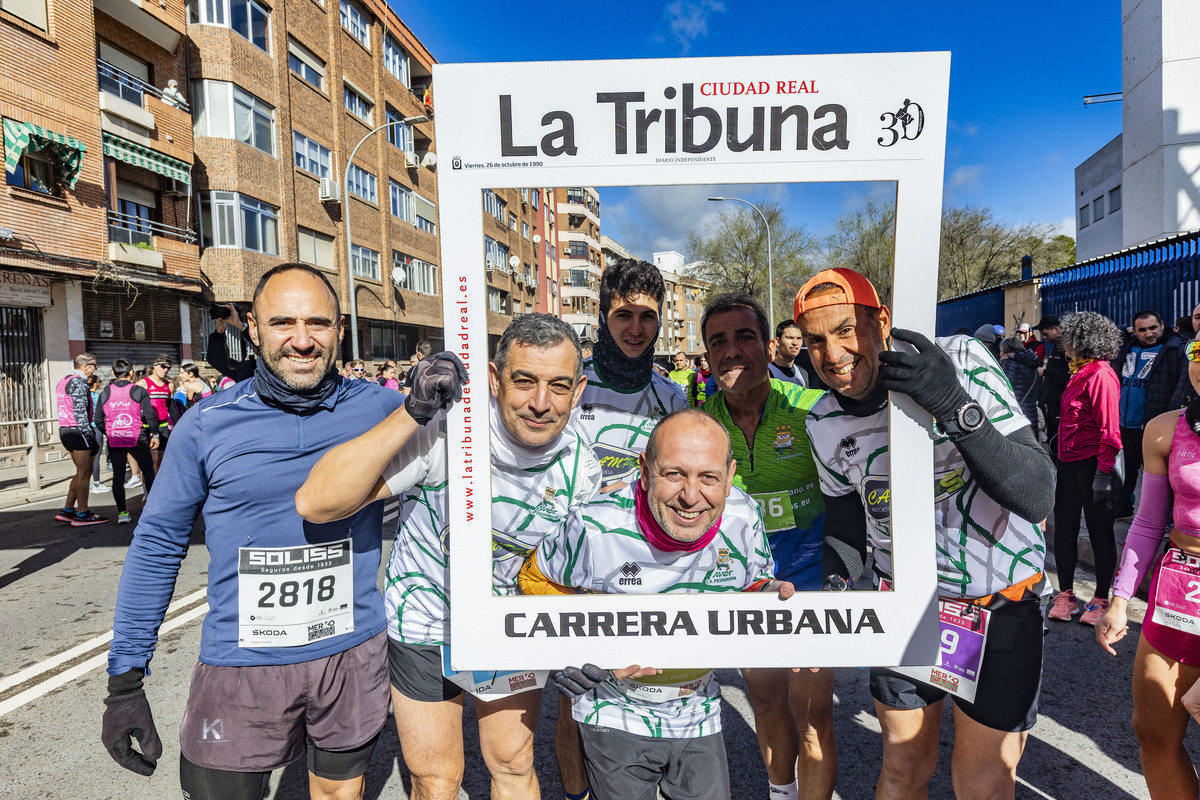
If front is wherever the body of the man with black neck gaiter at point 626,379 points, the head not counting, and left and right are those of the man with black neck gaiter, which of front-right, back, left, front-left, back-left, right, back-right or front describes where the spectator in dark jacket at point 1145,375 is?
back-left

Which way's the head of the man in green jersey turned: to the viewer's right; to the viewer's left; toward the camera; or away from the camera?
toward the camera

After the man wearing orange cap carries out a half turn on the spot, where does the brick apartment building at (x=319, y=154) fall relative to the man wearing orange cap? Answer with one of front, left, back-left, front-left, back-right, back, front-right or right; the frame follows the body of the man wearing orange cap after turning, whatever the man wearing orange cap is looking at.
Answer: left

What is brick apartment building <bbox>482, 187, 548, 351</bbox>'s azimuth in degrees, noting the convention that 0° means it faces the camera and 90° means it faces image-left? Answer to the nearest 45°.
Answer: approximately 315°

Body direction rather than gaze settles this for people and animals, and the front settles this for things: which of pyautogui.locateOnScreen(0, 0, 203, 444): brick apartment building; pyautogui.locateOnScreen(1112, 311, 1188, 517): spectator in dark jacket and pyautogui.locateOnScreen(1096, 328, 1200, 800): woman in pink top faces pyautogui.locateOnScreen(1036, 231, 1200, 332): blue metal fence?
the brick apartment building

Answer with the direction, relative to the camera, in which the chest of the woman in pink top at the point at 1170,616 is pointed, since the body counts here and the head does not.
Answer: toward the camera

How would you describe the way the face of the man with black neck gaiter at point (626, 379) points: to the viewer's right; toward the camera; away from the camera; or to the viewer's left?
toward the camera

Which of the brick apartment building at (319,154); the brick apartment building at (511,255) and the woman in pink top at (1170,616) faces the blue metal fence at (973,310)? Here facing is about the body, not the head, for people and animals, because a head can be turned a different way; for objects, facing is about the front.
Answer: the brick apartment building at (319,154)

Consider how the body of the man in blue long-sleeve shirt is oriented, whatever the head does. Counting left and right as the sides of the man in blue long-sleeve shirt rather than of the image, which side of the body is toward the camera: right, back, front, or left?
front

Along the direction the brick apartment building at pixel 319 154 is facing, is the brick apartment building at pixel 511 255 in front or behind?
in front

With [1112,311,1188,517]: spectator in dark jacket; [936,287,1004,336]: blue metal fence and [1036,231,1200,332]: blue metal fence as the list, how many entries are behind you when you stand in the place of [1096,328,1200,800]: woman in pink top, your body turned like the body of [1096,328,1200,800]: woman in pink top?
3

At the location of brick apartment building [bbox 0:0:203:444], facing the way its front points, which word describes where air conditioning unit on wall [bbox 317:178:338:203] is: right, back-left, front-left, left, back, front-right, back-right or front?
left

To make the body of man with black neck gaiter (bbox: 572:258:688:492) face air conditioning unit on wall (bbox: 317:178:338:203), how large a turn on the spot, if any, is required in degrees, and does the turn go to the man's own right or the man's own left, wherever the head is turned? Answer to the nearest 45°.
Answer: approximately 135° to the man's own right

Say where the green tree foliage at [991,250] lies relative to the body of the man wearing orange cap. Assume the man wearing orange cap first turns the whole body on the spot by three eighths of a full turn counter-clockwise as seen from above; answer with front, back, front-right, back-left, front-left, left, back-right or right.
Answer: left

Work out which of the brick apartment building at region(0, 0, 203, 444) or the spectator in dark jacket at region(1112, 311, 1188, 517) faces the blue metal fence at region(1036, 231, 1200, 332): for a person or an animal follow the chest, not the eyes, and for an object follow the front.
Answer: the brick apartment building

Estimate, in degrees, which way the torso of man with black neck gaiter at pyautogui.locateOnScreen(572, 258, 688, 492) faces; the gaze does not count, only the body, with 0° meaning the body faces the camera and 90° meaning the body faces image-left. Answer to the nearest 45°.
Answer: approximately 0°

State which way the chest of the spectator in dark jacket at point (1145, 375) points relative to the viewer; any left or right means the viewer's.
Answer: facing the viewer and to the left of the viewer

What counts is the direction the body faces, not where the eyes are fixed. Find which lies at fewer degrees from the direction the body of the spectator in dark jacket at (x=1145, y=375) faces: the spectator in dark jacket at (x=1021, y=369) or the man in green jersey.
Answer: the man in green jersey
